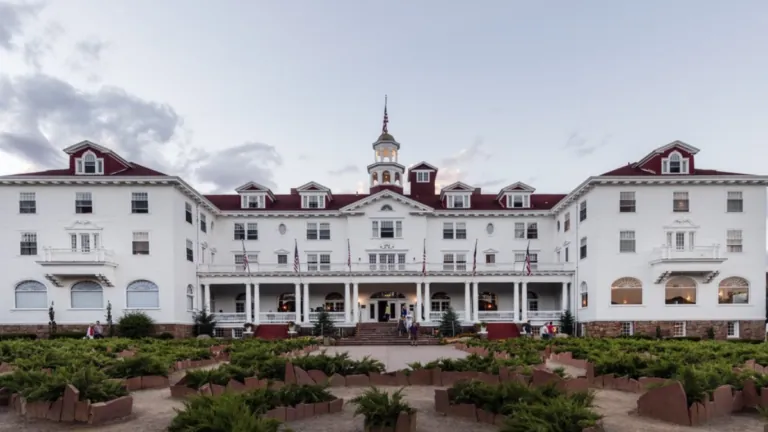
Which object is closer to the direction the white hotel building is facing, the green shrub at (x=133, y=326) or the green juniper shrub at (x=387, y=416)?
the green juniper shrub

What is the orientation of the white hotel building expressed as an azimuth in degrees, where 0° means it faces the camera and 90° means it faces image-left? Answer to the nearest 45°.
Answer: approximately 0°

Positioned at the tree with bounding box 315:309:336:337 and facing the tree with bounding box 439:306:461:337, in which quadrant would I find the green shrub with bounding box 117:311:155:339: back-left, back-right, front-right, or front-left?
back-right

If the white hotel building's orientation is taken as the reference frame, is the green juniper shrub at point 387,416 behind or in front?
in front
